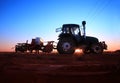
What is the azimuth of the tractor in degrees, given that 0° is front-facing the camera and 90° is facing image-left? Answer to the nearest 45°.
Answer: approximately 270°
